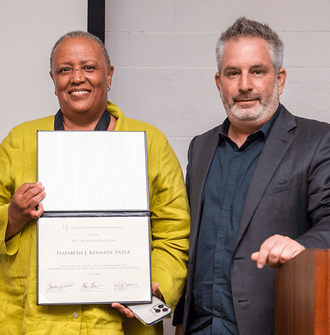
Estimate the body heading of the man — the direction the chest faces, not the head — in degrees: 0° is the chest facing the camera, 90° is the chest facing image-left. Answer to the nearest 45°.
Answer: approximately 45°

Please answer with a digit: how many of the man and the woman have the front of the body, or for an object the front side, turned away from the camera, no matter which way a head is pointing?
0

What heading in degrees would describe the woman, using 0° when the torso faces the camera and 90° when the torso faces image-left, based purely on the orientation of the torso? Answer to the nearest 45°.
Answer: approximately 0°

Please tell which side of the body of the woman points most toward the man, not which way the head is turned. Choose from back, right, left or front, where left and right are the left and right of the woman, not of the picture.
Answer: left
